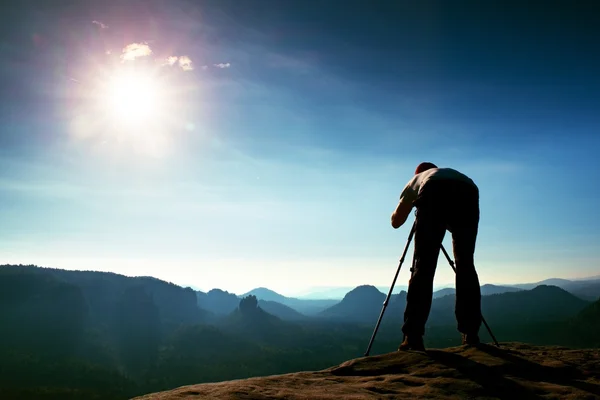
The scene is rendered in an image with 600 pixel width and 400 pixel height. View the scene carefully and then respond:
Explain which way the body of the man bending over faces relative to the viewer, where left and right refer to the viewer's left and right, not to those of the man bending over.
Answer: facing away from the viewer and to the left of the viewer
